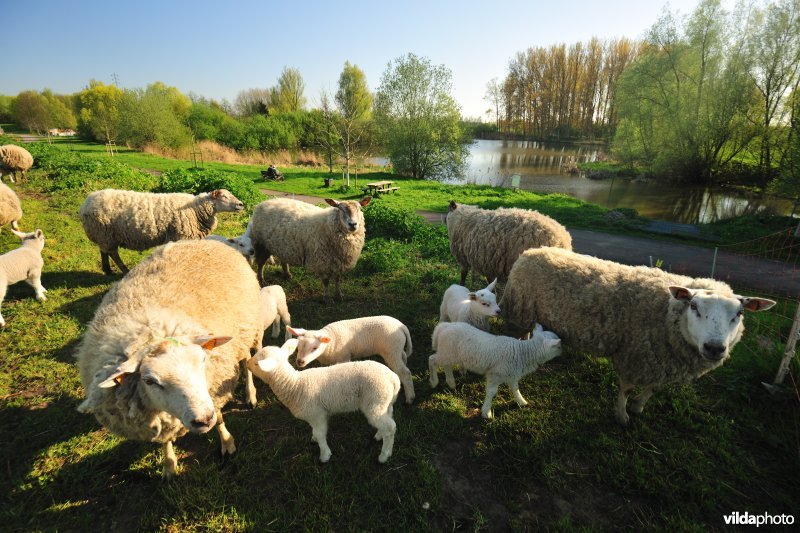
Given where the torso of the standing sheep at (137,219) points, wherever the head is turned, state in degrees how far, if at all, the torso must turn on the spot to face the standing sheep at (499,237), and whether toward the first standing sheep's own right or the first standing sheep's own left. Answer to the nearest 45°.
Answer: approximately 45° to the first standing sheep's own right

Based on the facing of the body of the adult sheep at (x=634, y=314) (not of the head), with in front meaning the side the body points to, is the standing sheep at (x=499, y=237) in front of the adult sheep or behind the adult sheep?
behind

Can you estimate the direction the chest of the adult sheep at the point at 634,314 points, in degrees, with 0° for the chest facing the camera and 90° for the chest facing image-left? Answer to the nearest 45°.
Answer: approximately 315°

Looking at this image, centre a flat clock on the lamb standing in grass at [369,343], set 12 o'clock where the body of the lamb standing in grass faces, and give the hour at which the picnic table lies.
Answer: The picnic table is roughly at 3 o'clock from the lamb standing in grass.

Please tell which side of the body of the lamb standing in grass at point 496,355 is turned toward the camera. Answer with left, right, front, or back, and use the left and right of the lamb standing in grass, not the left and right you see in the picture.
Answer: right

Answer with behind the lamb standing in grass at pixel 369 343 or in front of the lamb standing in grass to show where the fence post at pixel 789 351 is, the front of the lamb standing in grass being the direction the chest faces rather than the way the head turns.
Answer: behind

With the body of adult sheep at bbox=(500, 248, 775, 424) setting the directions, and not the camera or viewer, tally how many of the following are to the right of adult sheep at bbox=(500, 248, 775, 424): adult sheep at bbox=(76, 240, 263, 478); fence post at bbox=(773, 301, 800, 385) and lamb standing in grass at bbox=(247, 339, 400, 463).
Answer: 2

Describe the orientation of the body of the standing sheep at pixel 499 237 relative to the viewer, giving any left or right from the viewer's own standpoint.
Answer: facing to the left of the viewer

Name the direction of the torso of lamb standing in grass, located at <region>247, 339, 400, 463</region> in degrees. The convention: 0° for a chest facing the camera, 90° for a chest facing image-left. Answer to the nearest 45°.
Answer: approximately 90°

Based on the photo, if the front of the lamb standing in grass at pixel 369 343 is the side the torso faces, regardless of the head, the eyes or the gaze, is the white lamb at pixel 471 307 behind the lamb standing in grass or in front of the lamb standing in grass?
behind

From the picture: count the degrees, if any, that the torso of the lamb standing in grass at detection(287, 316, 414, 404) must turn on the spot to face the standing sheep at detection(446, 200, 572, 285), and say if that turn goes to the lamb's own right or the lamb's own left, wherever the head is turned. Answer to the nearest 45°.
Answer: approximately 135° to the lamb's own right

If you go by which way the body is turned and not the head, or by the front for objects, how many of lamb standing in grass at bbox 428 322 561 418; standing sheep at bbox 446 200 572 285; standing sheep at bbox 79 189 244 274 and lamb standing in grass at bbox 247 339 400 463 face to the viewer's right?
2

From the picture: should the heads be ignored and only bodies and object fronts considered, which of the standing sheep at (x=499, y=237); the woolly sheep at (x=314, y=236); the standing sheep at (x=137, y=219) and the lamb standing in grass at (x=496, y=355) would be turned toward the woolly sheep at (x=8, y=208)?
the standing sheep at (x=499, y=237)
